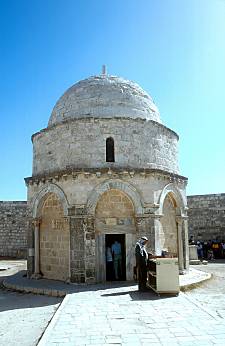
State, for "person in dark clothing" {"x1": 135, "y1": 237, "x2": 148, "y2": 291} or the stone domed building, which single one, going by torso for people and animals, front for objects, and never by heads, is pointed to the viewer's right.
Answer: the person in dark clothing

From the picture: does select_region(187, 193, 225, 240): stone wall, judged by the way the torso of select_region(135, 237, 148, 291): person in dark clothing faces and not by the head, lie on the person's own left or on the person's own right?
on the person's own left

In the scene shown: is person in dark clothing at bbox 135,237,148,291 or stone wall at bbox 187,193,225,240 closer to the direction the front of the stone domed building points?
the person in dark clothing

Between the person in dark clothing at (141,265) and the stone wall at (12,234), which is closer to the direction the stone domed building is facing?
the person in dark clothing

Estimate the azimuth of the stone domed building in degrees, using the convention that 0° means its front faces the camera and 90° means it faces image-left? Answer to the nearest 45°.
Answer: approximately 0°

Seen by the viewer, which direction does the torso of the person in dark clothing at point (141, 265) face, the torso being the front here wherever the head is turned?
to the viewer's right

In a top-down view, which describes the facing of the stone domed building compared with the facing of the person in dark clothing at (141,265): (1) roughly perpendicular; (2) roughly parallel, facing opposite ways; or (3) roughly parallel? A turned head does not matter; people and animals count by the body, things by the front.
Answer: roughly perpendicular

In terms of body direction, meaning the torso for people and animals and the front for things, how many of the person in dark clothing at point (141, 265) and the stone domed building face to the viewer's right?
1
